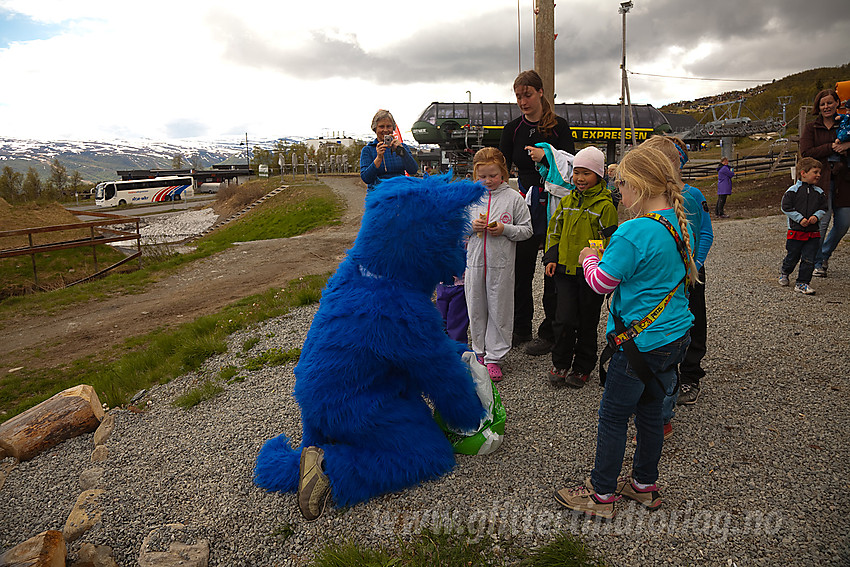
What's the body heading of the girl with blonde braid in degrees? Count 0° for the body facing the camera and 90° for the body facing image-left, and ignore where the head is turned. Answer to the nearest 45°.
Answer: approximately 90°

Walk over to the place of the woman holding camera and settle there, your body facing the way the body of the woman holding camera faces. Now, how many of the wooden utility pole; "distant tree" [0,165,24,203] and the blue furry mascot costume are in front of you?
1

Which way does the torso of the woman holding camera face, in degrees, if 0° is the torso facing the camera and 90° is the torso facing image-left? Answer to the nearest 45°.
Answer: approximately 0°

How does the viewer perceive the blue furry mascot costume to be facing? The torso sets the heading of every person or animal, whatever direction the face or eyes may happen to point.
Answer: facing away from the viewer and to the right of the viewer

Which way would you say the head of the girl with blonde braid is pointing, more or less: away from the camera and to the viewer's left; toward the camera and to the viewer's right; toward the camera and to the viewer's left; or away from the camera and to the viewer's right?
away from the camera and to the viewer's left

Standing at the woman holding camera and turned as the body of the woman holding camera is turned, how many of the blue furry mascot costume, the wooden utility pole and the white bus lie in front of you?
1

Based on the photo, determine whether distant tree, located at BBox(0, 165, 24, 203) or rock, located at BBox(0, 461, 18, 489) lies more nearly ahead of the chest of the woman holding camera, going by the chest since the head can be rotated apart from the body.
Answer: the rock

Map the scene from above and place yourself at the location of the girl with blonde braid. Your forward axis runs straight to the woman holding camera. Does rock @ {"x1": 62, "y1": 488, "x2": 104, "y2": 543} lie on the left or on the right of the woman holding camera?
left

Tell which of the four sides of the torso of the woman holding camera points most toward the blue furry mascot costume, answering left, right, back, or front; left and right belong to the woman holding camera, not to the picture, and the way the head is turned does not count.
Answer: front
